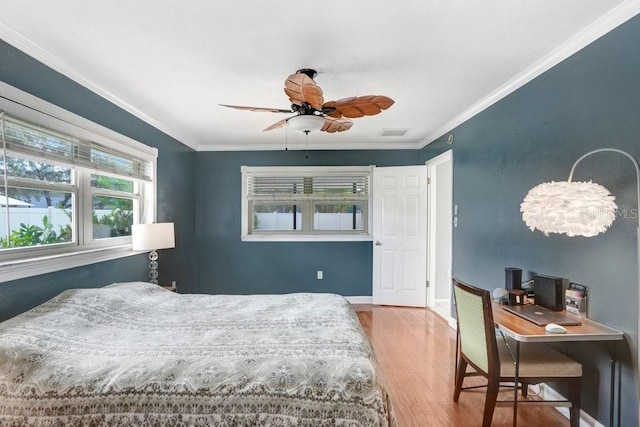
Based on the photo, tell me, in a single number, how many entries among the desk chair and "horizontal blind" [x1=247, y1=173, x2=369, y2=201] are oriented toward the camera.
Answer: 1

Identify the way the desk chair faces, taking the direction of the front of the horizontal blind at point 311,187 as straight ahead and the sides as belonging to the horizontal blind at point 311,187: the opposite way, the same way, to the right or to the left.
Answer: to the left

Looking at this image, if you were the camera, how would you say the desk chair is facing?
facing away from the viewer and to the right of the viewer

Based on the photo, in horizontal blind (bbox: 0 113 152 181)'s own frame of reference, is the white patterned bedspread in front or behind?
in front

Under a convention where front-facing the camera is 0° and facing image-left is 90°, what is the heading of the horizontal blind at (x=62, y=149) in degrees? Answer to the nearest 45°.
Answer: approximately 315°

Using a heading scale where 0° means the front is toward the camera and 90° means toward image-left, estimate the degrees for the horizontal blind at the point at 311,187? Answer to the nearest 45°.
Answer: approximately 0°

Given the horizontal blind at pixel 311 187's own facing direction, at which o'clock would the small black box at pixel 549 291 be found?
The small black box is roughly at 11 o'clock from the horizontal blind.

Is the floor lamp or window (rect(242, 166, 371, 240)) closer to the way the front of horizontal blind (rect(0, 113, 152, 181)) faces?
the floor lamp

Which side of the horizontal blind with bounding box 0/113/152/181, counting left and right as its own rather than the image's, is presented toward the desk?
front

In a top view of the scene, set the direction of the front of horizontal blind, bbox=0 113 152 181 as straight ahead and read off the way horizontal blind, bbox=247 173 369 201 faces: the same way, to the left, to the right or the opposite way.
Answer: to the right

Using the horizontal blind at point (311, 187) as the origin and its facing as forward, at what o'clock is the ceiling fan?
The ceiling fan is roughly at 12 o'clock from the horizontal blind.

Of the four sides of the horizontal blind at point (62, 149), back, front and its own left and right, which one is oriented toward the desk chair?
front
